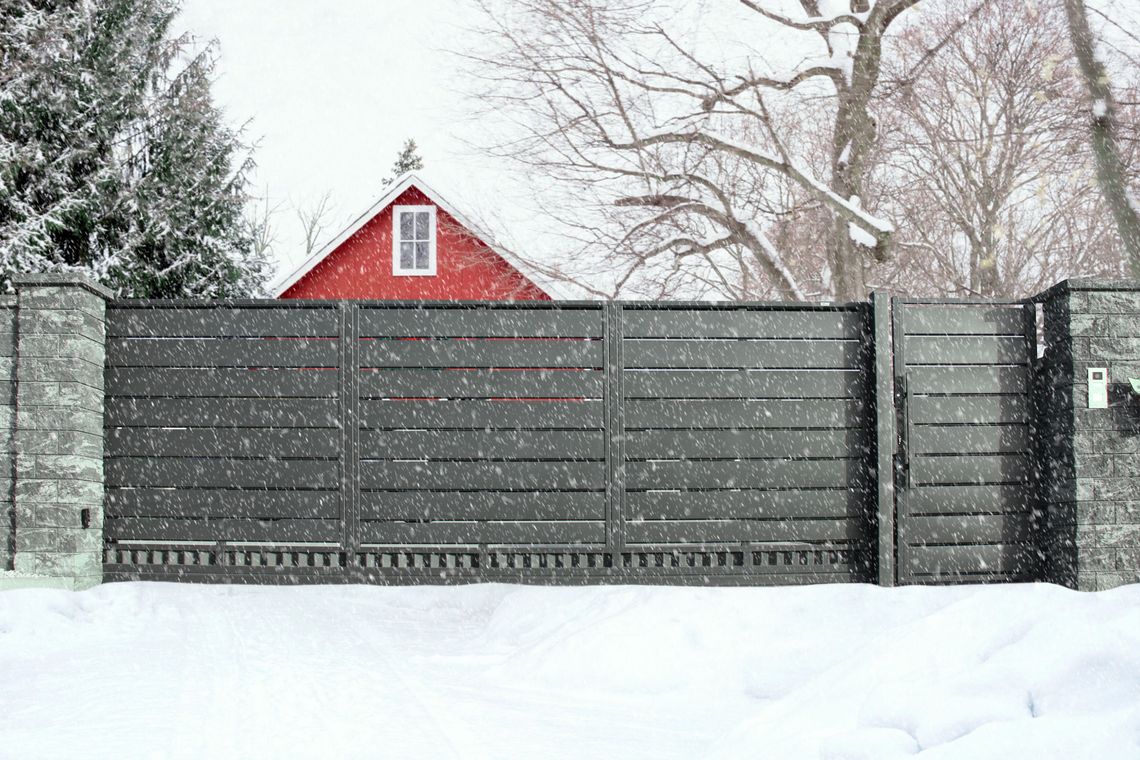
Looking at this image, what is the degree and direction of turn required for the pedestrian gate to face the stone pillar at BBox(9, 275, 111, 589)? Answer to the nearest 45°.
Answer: approximately 45° to its right

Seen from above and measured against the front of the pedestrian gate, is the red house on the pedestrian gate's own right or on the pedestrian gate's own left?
on the pedestrian gate's own right

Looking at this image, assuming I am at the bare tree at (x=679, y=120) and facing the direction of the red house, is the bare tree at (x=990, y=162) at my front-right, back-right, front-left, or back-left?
back-right

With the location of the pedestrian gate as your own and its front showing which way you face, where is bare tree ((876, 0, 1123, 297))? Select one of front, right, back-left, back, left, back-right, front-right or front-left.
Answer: back

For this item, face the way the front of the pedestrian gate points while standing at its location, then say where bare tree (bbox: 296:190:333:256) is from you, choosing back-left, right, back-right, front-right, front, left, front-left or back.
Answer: back-right

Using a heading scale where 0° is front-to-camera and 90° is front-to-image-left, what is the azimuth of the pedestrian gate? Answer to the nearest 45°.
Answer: approximately 0°

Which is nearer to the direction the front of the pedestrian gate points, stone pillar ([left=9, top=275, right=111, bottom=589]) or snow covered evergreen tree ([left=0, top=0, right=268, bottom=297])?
the stone pillar

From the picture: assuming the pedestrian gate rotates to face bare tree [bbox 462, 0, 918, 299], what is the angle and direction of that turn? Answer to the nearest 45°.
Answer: approximately 135° to its right

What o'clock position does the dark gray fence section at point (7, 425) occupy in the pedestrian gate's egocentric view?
The dark gray fence section is roughly at 2 o'clock from the pedestrian gate.

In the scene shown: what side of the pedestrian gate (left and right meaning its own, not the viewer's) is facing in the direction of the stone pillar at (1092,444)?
left

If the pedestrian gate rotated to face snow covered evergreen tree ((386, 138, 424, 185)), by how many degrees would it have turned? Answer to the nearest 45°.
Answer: approximately 135° to its right
